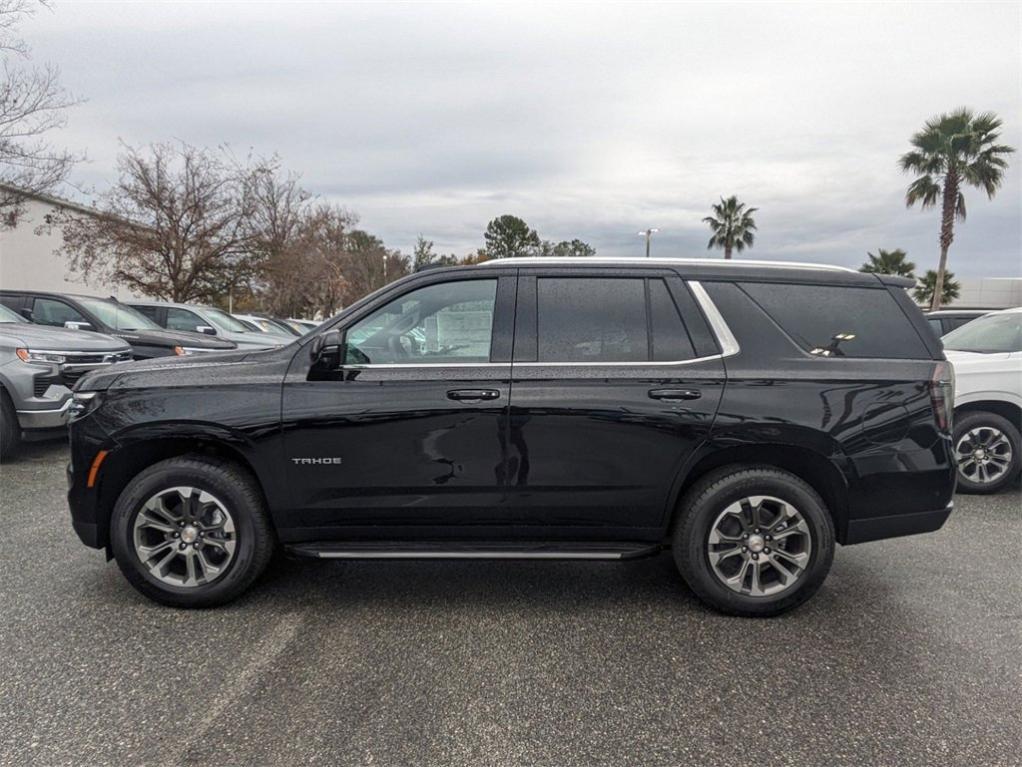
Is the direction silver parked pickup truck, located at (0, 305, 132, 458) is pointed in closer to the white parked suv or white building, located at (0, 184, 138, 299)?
the white parked suv

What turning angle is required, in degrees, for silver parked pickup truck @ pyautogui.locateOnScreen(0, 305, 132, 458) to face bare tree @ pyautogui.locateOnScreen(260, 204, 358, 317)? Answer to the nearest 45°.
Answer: approximately 90° to its left

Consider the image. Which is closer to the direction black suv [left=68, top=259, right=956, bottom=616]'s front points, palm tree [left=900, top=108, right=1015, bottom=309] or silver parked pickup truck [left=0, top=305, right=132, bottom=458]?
the silver parked pickup truck

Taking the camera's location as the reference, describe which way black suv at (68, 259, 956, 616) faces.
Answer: facing to the left of the viewer

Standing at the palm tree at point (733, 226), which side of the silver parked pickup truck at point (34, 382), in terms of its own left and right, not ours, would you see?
left

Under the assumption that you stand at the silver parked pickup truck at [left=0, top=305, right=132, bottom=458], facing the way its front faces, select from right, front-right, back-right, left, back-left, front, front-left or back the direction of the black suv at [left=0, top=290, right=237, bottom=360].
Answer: back-left

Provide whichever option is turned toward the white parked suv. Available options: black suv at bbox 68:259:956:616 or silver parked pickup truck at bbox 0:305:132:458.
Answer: the silver parked pickup truck

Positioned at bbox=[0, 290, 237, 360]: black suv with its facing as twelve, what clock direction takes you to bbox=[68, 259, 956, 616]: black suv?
bbox=[68, 259, 956, 616]: black suv is roughly at 1 o'clock from bbox=[0, 290, 237, 360]: black suv.

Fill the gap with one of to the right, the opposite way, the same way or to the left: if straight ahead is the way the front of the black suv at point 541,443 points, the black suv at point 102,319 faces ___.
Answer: the opposite way

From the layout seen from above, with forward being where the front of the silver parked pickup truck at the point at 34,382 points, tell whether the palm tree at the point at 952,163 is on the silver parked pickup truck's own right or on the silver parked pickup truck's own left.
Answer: on the silver parked pickup truck's own left

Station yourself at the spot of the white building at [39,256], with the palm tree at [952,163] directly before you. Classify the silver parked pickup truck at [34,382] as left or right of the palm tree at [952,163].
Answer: right

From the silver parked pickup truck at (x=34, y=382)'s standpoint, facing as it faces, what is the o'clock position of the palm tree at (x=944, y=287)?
The palm tree is roughly at 10 o'clock from the silver parked pickup truck.

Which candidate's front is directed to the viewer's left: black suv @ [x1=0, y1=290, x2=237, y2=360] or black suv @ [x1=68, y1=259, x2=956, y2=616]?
black suv @ [x1=68, y1=259, x2=956, y2=616]
